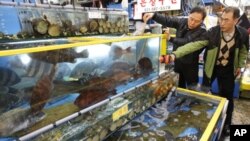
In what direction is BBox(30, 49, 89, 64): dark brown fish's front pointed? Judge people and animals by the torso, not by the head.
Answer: to the viewer's left

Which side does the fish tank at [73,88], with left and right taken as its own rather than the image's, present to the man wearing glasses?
left

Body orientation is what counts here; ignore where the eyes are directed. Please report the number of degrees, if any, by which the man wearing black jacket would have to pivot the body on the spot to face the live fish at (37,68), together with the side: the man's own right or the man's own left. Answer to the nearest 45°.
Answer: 0° — they already face it

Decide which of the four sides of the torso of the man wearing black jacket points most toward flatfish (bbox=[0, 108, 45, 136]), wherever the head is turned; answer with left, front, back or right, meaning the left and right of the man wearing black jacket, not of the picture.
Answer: front

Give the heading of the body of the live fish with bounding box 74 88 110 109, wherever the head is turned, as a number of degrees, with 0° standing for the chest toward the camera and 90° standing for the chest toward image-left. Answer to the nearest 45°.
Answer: approximately 90°

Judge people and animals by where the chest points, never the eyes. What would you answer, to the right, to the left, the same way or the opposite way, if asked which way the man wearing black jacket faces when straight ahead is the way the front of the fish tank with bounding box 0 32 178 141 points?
to the right

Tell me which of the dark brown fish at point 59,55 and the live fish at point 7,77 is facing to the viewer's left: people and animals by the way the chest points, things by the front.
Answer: the dark brown fish

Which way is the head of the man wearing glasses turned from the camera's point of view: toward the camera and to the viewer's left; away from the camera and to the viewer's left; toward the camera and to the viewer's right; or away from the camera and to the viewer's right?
toward the camera and to the viewer's left

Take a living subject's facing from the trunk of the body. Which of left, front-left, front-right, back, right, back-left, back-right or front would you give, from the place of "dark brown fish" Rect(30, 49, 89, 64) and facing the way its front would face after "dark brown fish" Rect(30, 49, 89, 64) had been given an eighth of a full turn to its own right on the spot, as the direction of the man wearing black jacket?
right

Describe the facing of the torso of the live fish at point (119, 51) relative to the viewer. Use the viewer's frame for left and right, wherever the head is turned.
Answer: facing to the left of the viewer

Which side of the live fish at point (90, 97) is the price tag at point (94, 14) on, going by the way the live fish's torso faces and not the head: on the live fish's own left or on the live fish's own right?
on the live fish's own right

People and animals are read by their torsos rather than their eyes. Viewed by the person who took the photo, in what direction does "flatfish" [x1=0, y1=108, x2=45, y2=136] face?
facing to the left of the viewer
